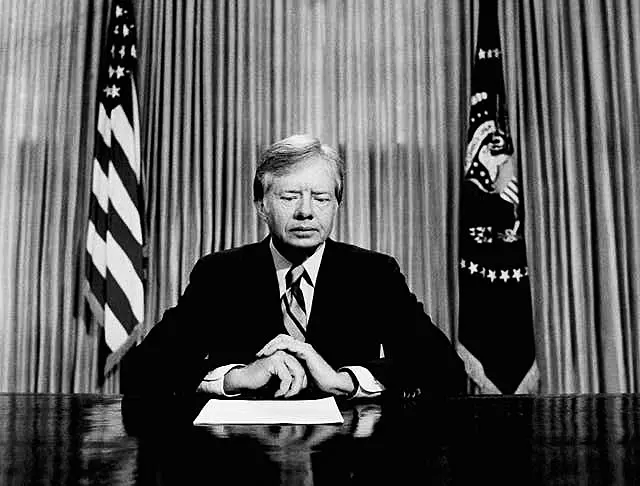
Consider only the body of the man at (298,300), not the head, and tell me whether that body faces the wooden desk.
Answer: yes

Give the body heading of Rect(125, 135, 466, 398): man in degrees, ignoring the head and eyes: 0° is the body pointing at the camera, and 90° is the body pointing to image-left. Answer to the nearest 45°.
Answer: approximately 0°

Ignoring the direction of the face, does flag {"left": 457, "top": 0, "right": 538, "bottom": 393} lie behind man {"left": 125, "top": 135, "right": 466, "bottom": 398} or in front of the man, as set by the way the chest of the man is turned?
behind

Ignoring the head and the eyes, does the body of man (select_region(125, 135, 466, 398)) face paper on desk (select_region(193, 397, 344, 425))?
yes

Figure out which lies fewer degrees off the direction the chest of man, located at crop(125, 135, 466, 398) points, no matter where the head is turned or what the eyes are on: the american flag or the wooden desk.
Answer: the wooden desk

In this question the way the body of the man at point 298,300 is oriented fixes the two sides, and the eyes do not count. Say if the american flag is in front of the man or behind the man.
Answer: behind

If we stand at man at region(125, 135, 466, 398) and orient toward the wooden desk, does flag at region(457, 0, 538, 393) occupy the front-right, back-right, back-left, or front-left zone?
back-left

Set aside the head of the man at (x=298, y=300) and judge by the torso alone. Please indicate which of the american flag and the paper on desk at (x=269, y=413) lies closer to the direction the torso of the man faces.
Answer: the paper on desk
